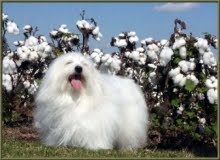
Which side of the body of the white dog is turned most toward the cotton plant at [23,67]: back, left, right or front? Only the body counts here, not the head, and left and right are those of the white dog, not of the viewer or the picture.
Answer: right

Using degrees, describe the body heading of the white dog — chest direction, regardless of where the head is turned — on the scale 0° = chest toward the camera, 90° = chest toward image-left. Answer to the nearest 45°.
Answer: approximately 45°
